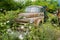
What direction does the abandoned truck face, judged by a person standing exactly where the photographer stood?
facing the viewer and to the left of the viewer
